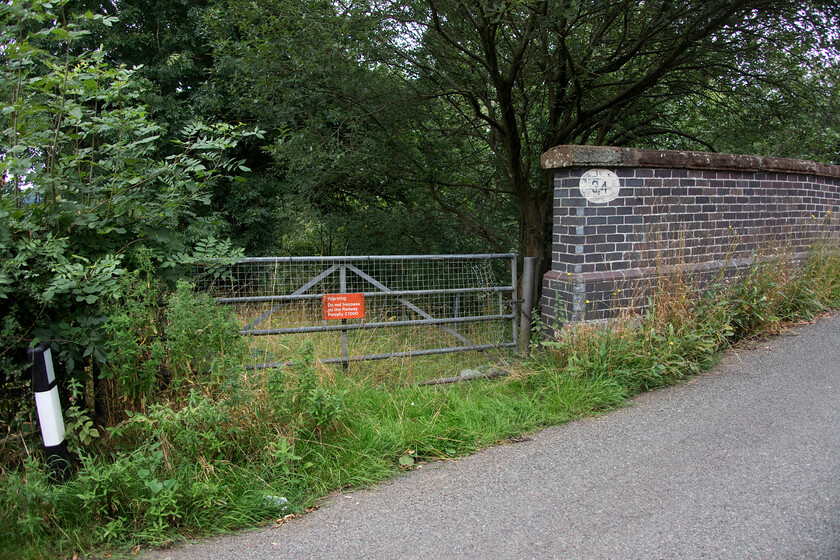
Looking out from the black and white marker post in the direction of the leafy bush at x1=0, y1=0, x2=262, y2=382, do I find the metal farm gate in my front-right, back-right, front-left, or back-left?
front-right

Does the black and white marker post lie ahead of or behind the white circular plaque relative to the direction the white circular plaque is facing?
ahead

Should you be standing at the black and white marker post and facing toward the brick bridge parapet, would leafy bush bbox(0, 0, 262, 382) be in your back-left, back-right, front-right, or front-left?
front-left

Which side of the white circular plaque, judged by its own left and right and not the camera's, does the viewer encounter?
front

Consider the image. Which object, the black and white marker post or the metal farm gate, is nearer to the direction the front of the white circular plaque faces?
the black and white marker post

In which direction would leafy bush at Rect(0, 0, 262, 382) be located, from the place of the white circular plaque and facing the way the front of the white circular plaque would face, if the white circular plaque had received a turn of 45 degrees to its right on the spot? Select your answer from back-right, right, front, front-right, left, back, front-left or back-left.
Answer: front

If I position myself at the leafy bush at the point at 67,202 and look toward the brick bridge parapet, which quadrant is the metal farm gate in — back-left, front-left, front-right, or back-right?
front-left
